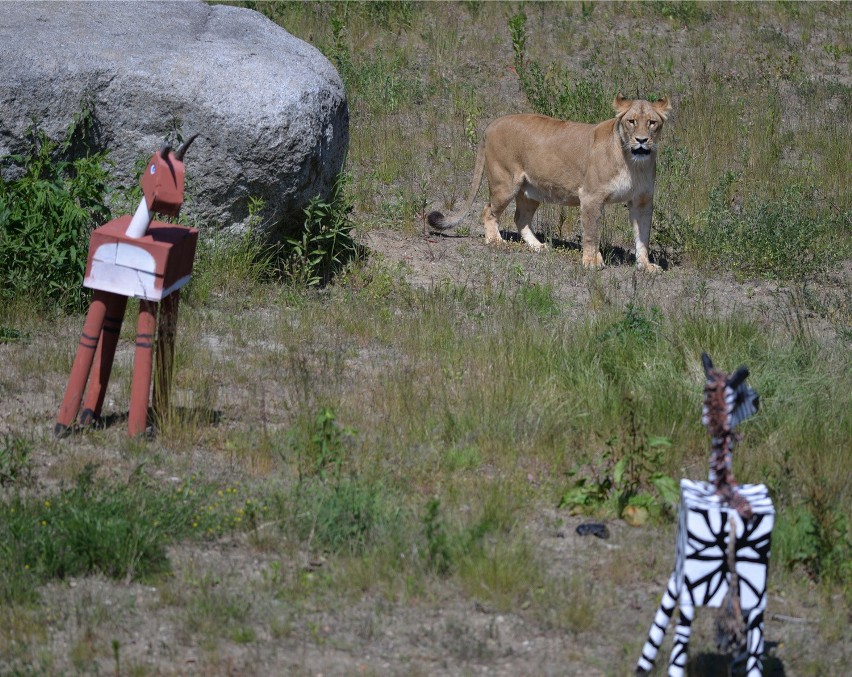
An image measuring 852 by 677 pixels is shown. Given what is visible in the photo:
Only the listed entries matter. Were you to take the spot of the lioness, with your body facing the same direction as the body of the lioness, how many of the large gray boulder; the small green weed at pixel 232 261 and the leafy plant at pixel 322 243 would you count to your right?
3

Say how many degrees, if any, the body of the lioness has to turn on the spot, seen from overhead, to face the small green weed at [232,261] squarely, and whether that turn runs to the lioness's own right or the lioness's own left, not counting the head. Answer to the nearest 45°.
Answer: approximately 90° to the lioness's own right

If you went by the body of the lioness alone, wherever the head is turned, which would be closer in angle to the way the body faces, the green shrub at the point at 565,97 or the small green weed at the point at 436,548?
the small green weed

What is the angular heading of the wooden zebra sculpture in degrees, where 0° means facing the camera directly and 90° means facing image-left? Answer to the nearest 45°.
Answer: approximately 180°

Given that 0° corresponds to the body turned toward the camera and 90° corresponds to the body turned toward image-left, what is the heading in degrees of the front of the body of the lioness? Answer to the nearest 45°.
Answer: approximately 315°

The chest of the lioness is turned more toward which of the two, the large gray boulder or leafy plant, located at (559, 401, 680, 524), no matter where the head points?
the leafy plant

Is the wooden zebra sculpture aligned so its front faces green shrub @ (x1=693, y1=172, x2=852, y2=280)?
yes

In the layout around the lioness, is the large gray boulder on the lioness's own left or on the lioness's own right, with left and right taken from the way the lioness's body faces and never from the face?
on the lioness's own right

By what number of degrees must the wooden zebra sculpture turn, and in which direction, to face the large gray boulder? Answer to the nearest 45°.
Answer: approximately 45° to its left
